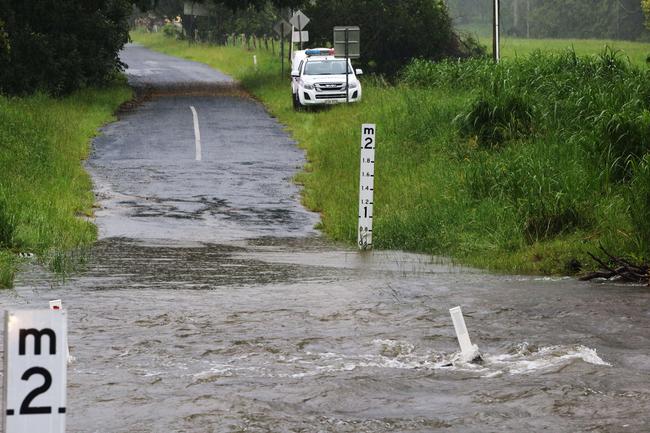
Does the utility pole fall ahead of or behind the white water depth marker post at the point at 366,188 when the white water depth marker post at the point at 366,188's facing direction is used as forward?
behind

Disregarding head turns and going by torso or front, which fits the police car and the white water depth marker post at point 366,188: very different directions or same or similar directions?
same or similar directions

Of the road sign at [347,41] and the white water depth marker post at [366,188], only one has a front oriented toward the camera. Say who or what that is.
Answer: the white water depth marker post

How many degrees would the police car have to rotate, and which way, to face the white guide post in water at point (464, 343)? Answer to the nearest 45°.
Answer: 0° — it already faces it

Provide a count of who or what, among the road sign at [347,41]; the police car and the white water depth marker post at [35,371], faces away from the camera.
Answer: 1

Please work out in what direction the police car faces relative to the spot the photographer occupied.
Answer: facing the viewer

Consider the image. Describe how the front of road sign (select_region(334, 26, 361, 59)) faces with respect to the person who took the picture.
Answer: facing away from the viewer

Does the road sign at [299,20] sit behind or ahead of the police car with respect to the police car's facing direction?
behind

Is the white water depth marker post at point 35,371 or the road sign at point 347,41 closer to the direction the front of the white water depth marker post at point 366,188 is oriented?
the white water depth marker post

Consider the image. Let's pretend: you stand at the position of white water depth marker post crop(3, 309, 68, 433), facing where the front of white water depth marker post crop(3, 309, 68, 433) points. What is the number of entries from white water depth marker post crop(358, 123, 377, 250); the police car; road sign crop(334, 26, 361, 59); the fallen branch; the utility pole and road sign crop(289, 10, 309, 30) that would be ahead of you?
0

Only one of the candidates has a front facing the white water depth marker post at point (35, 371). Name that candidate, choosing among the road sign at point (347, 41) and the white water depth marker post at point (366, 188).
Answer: the white water depth marker post at point (366, 188)

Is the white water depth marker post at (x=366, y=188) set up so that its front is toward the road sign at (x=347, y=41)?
no

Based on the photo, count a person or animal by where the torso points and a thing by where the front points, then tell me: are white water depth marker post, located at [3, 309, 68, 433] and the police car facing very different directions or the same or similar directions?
same or similar directions

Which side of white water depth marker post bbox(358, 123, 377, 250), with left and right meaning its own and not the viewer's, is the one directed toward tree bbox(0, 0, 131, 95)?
back

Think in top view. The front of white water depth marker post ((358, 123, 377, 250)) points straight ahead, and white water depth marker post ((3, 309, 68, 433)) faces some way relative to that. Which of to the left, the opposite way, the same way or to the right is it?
the same way

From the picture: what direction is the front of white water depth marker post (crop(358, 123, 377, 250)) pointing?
toward the camera

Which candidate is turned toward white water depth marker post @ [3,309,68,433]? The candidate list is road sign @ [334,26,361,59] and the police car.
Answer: the police car

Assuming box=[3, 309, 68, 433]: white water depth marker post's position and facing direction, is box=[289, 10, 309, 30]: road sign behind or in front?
behind

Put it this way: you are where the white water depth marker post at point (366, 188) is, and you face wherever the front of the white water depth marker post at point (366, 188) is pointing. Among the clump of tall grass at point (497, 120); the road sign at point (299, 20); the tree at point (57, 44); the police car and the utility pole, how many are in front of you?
0
